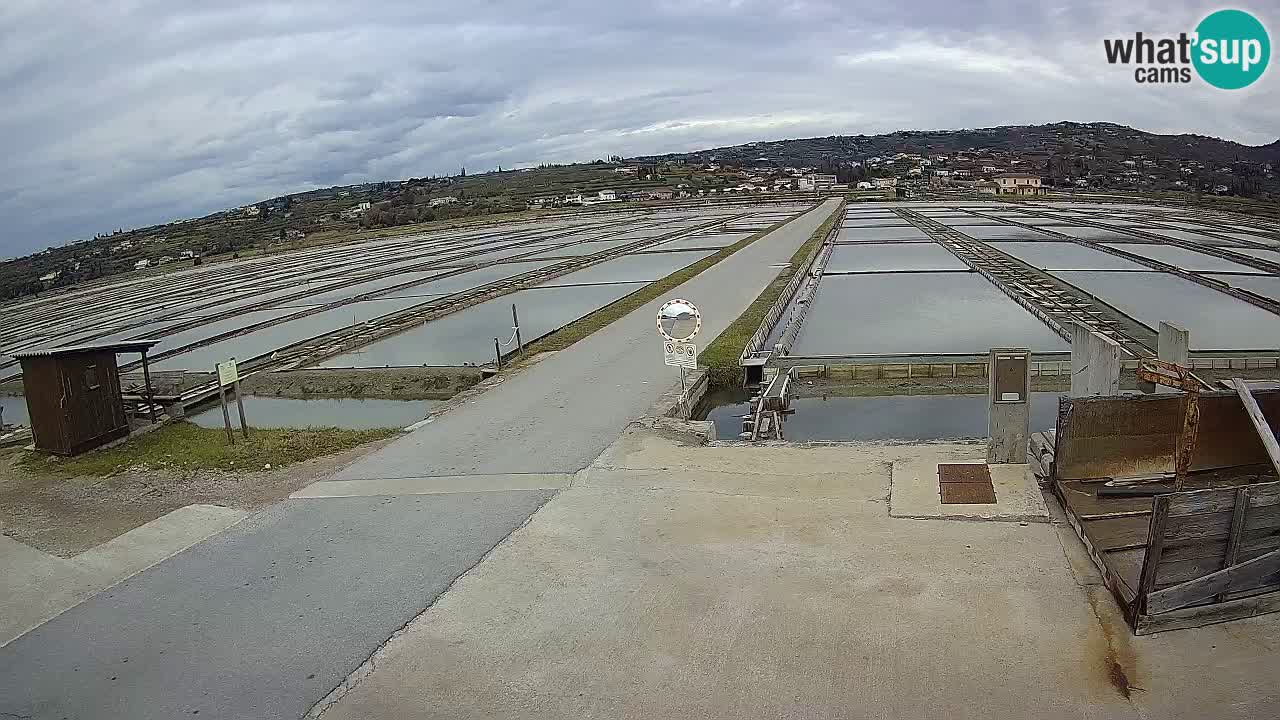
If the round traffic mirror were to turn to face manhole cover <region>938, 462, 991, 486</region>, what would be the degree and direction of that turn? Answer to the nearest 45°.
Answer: approximately 45° to its left

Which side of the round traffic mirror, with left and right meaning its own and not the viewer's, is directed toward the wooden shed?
right

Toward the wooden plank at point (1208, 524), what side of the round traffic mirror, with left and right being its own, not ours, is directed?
front

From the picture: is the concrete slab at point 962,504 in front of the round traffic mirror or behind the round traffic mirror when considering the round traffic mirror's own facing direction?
in front

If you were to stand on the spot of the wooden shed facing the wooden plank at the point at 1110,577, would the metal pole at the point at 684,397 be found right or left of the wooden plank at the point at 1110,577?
left

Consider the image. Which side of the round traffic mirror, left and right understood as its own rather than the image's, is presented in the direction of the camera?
front

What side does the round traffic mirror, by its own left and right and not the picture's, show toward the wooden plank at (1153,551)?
front

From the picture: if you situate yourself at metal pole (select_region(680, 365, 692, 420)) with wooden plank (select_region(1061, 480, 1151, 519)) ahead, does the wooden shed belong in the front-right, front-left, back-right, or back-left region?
back-right

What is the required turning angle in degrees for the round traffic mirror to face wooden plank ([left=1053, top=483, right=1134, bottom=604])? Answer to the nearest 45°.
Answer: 0° — it already faces it
